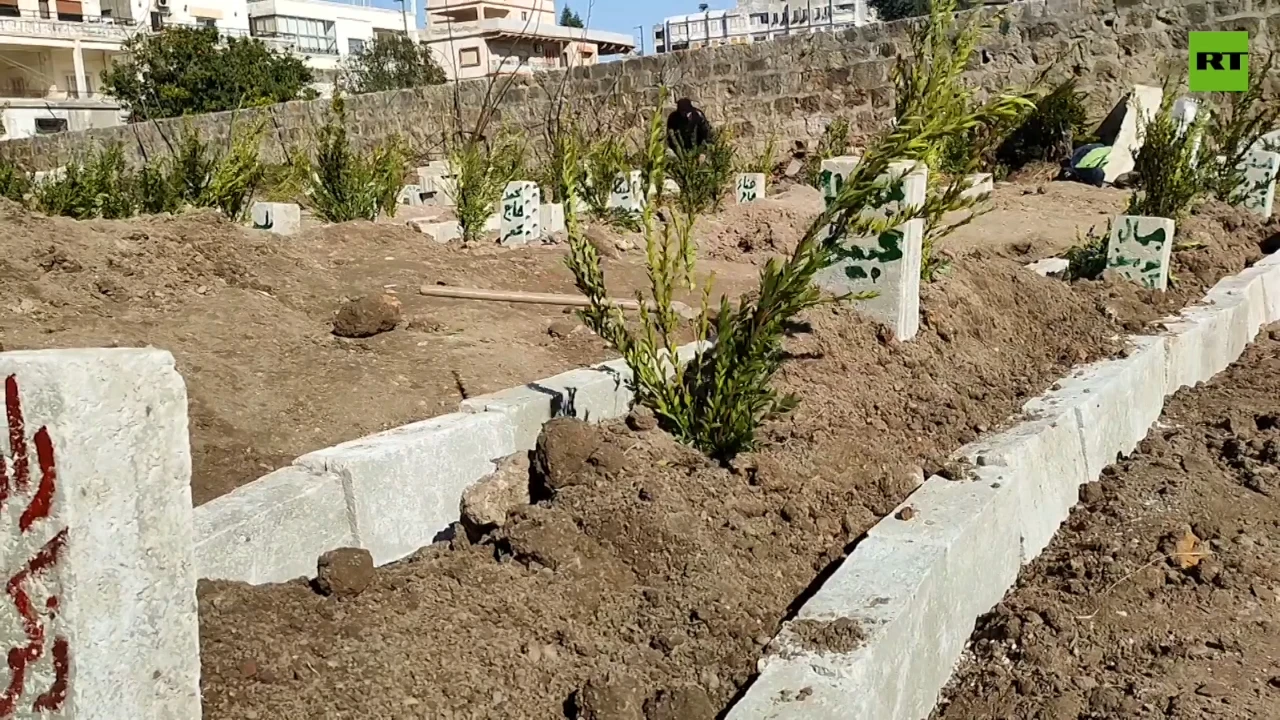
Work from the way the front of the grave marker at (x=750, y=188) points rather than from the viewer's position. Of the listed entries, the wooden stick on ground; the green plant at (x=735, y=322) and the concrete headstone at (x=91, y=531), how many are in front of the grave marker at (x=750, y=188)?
3

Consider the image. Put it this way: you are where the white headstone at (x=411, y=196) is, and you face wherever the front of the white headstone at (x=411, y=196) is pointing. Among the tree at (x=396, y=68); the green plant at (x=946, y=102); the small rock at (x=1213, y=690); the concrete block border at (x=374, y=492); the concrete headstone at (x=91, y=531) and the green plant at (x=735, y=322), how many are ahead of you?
5

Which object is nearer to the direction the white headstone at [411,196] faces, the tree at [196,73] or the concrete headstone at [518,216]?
the concrete headstone

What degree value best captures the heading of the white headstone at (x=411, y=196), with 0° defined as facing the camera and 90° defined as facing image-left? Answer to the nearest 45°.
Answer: approximately 0°

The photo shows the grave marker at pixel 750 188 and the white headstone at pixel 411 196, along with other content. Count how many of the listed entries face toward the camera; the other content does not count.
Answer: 2

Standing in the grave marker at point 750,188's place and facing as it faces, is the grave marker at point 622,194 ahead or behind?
ahead

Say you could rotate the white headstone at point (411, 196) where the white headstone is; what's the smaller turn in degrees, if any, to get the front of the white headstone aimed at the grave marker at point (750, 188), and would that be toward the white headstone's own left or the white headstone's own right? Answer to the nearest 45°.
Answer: approximately 45° to the white headstone's own left
